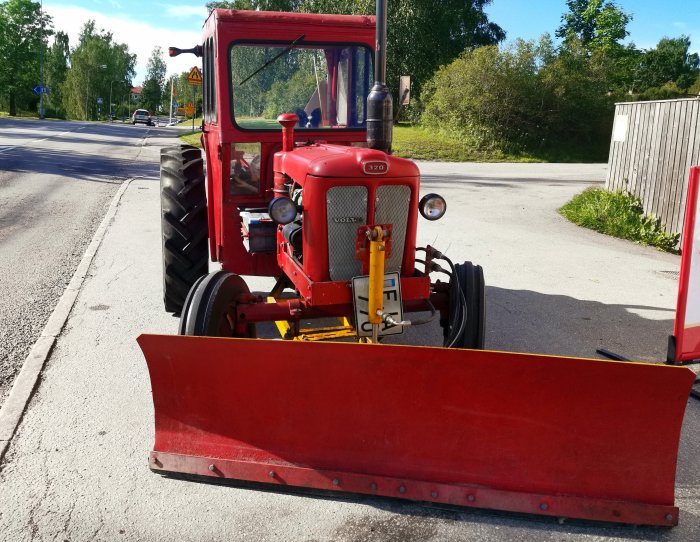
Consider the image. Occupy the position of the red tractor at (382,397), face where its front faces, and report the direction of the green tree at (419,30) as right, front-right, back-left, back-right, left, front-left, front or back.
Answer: back

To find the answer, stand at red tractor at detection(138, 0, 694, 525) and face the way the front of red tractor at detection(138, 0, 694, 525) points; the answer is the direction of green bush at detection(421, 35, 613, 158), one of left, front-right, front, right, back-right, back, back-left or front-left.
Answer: back

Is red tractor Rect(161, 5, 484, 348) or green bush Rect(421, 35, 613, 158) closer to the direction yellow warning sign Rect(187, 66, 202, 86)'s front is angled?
the red tractor

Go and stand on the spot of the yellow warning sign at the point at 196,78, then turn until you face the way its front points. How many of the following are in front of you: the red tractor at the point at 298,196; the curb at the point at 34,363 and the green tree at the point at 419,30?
2

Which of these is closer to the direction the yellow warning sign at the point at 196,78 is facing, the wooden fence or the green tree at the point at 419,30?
the wooden fence

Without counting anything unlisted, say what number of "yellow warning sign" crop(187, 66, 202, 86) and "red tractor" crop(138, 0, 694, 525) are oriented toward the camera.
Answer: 2

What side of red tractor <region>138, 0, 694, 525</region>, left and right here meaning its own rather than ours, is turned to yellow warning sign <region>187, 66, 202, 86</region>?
back

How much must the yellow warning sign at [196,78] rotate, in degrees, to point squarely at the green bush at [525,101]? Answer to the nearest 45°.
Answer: approximately 45° to its left

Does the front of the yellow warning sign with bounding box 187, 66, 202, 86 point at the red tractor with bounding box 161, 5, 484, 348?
yes

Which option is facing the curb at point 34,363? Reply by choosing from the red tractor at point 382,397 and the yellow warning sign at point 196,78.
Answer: the yellow warning sign

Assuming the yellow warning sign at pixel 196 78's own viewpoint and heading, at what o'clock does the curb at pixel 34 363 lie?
The curb is roughly at 12 o'clock from the yellow warning sign.
